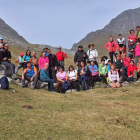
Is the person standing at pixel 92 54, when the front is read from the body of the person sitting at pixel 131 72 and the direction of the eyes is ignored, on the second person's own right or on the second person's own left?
on the second person's own right

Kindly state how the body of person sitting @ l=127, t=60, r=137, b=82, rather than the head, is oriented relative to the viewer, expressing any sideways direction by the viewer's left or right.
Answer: facing the viewer

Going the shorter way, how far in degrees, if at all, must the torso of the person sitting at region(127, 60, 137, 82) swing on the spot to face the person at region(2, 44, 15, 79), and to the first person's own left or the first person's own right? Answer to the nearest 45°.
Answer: approximately 90° to the first person's own right

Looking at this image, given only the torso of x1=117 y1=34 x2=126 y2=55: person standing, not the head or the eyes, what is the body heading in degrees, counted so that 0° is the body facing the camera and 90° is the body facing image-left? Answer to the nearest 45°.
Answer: approximately 0°

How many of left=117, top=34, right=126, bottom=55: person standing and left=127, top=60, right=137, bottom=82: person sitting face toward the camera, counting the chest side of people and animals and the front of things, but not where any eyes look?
2

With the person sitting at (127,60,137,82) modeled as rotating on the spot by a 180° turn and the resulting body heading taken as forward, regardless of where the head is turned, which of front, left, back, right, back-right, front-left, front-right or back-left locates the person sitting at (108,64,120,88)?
back-left

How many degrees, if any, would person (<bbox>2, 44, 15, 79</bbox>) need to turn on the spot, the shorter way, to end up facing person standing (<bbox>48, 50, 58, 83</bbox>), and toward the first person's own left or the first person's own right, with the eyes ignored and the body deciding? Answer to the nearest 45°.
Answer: approximately 45° to the first person's own left

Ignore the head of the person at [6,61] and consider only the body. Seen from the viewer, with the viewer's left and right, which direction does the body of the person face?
facing the viewer and to the right of the viewer

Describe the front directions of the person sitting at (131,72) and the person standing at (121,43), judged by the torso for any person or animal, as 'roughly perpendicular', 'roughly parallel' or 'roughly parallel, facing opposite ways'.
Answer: roughly parallel

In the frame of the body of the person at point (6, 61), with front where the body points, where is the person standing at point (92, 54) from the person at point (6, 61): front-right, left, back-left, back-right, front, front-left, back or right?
front-left

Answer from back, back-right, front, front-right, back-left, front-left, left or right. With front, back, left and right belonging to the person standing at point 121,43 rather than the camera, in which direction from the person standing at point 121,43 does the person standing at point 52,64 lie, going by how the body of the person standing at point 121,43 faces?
front-right

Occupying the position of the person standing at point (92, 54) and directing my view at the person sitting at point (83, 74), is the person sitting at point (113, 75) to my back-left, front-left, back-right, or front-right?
front-left

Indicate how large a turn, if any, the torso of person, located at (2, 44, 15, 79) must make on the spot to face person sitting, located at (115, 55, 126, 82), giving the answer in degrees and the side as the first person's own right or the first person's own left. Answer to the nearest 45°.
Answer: approximately 45° to the first person's own left

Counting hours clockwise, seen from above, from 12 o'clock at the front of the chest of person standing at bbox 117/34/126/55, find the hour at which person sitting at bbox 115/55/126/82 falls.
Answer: The person sitting is roughly at 12 o'clock from the person standing.

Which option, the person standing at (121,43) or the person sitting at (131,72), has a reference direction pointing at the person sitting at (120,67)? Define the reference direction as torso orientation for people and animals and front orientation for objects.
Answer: the person standing
